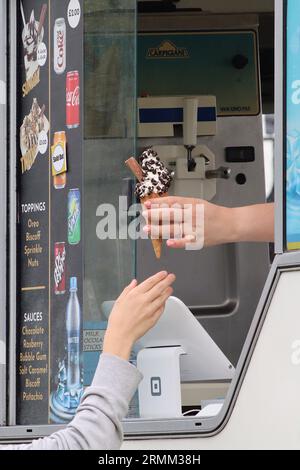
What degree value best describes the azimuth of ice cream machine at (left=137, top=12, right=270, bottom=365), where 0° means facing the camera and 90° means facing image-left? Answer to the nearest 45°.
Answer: approximately 0°

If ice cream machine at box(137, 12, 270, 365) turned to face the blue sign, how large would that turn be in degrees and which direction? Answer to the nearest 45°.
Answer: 0° — it already faces it

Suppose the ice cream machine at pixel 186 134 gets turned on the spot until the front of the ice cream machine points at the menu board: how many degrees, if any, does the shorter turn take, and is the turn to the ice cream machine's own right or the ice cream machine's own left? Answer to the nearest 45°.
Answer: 0° — it already faces it

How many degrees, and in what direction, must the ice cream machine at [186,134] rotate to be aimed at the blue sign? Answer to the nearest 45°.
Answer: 0° — it already faces it

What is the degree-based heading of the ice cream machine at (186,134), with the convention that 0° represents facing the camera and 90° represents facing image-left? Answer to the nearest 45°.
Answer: approximately 0°
